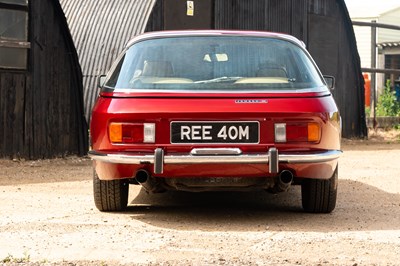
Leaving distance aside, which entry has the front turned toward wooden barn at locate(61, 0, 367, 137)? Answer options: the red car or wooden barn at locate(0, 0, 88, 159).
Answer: the red car

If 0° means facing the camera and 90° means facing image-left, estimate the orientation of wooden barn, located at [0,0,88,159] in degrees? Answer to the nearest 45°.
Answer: approximately 0°

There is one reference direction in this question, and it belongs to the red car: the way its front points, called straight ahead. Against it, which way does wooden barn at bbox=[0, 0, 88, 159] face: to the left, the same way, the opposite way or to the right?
the opposite way

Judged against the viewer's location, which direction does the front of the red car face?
facing away from the viewer

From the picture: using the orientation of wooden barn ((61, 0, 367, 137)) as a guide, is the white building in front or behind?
behind

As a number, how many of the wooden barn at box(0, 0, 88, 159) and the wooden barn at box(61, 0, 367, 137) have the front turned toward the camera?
2

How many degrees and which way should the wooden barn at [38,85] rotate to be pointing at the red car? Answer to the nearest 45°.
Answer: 0° — it already faces it

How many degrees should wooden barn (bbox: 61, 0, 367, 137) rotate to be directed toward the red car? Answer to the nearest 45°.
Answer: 0° — it already faces it

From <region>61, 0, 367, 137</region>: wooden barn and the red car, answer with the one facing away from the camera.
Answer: the red car

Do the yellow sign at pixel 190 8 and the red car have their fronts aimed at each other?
yes

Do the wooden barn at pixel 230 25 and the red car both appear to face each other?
yes
